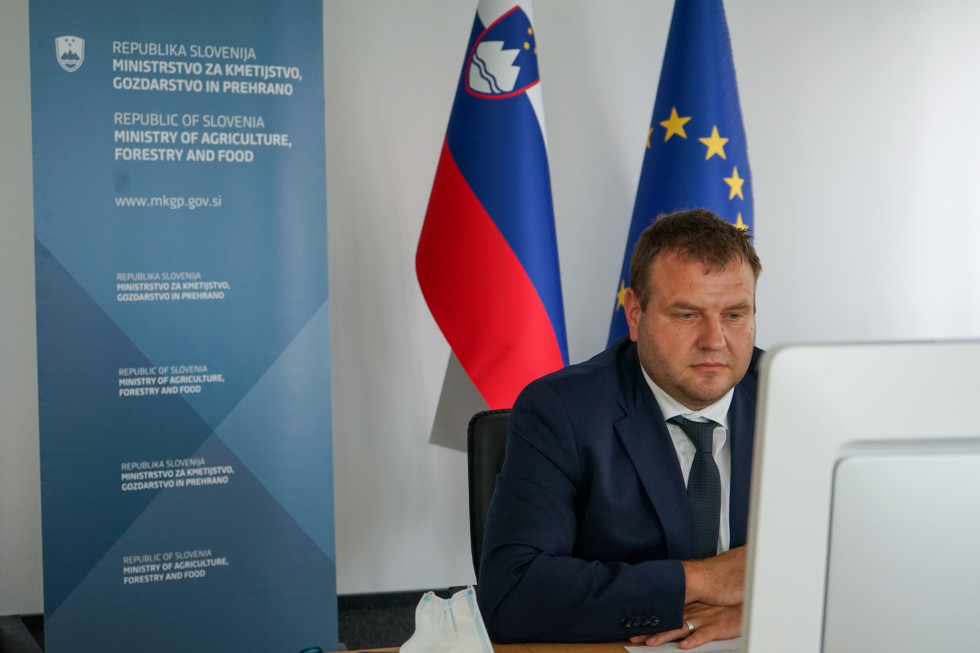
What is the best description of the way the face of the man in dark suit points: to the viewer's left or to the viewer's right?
to the viewer's right

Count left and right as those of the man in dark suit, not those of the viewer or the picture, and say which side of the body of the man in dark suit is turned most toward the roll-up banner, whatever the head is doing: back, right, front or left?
back

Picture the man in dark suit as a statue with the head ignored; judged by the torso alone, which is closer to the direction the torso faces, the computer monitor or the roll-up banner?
the computer monitor

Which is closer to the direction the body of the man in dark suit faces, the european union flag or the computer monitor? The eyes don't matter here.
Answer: the computer monitor

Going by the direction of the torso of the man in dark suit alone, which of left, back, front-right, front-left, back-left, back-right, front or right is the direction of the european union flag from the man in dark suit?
back-left

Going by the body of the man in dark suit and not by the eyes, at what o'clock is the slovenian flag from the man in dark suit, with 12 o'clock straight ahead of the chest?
The slovenian flag is roughly at 7 o'clock from the man in dark suit.

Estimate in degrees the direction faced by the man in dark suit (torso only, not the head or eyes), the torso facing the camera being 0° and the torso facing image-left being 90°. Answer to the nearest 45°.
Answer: approximately 315°

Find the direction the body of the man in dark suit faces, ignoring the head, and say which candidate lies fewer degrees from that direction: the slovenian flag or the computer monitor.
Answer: the computer monitor
